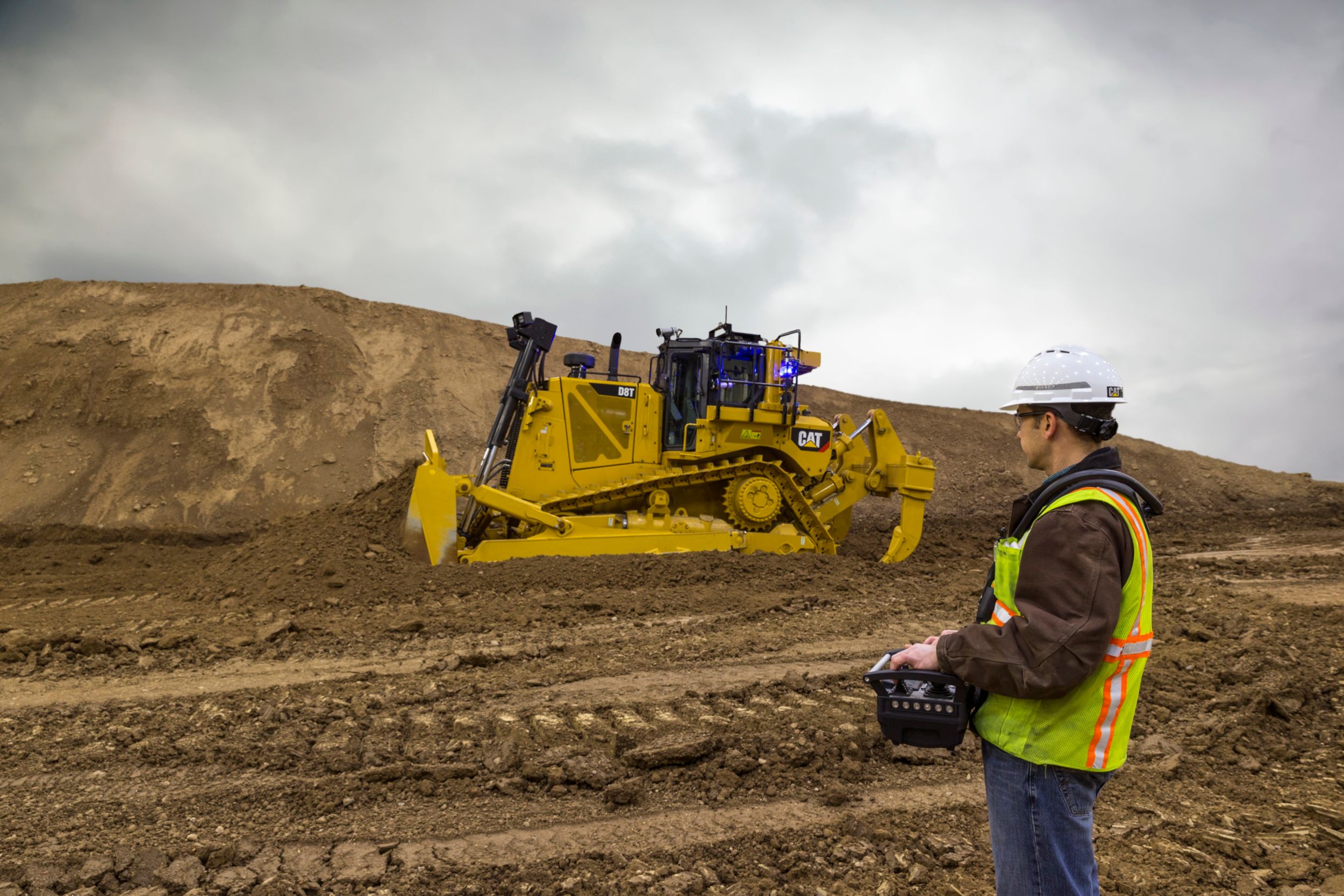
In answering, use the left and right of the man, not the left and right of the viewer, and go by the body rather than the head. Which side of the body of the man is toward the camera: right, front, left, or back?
left

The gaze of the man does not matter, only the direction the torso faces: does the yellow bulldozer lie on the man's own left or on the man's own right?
on the man's own right

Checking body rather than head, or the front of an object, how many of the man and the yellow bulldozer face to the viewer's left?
2

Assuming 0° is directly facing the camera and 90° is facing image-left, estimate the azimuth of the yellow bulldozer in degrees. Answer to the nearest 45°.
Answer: approximately 90°
